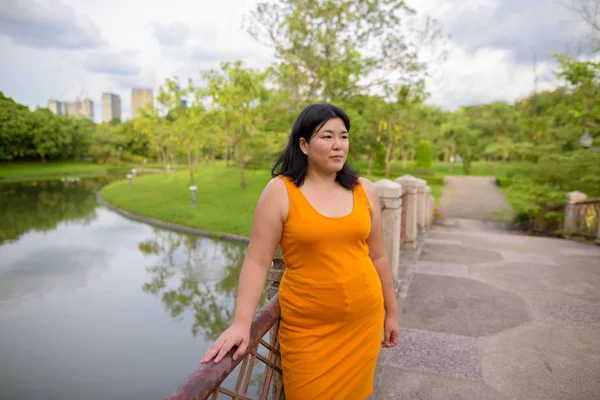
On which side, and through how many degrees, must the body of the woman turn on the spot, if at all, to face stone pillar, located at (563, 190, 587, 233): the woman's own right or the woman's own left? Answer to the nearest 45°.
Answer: approximately 90° to the woman's own left

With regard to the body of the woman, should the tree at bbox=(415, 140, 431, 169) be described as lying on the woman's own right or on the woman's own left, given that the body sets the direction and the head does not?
on the woman's own left

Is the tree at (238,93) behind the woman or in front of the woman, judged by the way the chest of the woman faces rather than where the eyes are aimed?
behind

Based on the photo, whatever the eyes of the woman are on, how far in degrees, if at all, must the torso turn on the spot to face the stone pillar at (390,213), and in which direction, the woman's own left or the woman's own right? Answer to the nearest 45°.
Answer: approximately 135° to the woman's own left

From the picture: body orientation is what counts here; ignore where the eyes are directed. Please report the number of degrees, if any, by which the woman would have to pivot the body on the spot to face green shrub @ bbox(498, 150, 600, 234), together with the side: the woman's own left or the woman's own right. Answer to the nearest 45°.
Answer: approximately 90° to the woman's own left

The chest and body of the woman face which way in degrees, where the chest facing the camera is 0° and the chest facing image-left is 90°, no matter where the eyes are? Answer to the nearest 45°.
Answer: approximately 315°

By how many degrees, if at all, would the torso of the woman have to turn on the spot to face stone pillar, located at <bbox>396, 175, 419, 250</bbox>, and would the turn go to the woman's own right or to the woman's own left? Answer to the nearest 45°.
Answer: approximately 135° to the woman's own left

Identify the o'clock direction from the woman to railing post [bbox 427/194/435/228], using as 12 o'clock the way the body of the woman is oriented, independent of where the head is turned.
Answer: The railing post is roughly at 8 o'clock from the woman.
